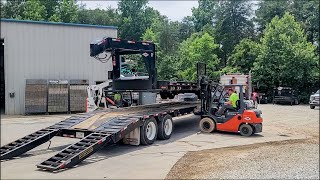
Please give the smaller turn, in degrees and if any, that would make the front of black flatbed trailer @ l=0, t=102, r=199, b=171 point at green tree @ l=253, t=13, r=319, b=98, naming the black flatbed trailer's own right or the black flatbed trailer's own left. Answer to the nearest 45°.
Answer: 0° — it already faces it

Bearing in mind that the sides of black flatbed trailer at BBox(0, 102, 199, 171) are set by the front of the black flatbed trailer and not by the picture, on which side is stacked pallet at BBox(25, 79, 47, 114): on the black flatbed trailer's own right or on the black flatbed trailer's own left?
on the black flatbed trailer's own left

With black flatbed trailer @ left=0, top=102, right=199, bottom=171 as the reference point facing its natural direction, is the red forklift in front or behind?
in front

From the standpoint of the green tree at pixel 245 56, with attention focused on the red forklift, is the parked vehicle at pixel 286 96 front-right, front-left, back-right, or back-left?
front-left

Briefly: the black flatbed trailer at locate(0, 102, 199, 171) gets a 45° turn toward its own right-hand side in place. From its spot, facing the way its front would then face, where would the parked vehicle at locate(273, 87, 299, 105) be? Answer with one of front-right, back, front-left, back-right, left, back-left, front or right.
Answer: front-left

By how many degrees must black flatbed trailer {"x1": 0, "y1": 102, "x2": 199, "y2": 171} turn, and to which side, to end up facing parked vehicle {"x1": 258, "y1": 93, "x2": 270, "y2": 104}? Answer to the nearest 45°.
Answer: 0° — it already faces it

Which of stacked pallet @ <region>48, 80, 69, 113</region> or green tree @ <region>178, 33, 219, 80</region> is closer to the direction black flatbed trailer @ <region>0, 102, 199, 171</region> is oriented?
the green tree

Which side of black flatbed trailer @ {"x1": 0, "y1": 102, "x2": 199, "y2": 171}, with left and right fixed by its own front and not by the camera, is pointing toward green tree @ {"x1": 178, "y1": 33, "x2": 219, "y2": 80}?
front

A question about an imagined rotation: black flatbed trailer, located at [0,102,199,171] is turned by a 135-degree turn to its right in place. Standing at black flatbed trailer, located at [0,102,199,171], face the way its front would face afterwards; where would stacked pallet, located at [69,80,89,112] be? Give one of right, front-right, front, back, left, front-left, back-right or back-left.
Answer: back

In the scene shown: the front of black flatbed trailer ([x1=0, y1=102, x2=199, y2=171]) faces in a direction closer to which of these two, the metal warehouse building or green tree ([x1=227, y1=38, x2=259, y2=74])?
the green tree

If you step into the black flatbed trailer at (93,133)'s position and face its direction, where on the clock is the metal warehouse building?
The metal warehouse building is roughly at 10 o'clock from the black flatbed trailer.

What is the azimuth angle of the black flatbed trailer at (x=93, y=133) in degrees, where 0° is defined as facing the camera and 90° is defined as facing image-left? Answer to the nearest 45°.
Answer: approximately 225°

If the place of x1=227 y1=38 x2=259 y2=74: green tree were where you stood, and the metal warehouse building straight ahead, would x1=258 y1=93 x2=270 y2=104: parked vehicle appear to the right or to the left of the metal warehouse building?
left
